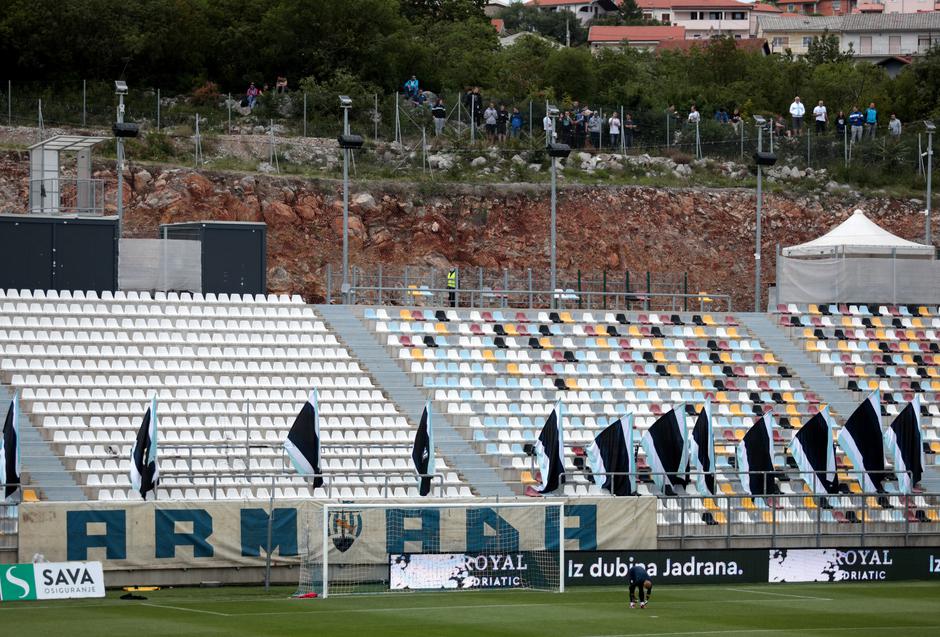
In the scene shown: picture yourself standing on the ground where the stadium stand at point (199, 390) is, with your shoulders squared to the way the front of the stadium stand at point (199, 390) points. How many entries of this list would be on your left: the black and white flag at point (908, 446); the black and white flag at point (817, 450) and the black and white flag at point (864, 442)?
3

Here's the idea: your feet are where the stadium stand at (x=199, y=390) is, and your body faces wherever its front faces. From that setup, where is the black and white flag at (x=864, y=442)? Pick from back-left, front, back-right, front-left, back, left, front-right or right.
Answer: left

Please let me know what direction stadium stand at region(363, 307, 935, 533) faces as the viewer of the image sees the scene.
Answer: facing the viewer

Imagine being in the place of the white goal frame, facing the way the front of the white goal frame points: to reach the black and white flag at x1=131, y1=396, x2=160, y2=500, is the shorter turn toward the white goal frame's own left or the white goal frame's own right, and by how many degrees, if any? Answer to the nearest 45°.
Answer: approximately 90° to the white goal frame's own right

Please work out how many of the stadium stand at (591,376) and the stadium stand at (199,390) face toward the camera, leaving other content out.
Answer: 2

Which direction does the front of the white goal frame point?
toward the camera

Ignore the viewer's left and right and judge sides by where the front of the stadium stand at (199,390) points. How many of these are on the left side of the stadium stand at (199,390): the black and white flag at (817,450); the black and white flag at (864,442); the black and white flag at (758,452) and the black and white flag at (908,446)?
4

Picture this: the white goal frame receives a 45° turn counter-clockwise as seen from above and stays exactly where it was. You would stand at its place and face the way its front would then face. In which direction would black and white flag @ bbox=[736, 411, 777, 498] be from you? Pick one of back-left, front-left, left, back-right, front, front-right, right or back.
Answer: left

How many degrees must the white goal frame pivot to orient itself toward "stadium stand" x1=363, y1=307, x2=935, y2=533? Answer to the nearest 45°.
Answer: approximately 180°

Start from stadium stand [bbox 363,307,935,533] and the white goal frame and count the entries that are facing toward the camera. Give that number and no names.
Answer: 2

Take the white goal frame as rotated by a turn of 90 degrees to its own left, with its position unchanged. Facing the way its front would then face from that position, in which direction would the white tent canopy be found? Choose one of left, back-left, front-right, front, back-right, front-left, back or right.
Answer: front-left

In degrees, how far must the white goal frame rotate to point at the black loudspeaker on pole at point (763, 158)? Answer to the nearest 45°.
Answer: approximately 135° to its left

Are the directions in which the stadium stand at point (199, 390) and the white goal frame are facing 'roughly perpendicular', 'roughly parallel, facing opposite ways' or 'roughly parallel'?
roughly parallel

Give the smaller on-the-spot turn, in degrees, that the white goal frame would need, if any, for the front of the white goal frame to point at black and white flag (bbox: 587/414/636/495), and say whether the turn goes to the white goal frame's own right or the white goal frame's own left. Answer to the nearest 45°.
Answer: approximately 135° to the white goal frame's own left
